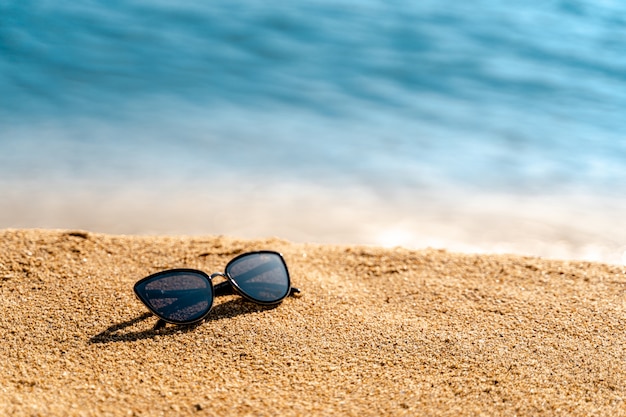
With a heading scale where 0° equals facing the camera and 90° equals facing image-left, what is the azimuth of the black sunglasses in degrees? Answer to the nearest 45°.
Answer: approximately 315°
